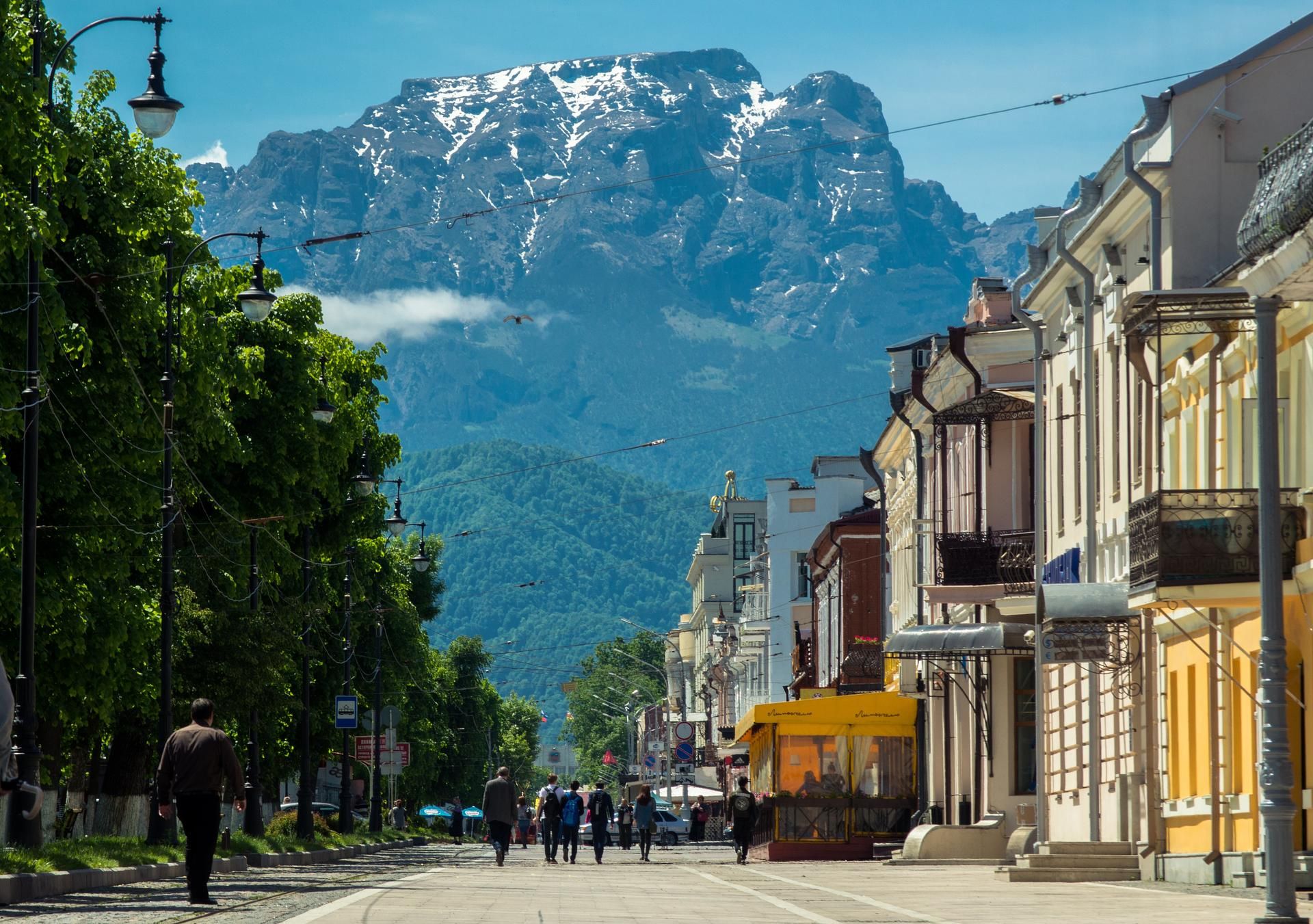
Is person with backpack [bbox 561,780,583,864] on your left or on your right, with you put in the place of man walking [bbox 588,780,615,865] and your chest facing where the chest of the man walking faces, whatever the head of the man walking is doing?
on your left

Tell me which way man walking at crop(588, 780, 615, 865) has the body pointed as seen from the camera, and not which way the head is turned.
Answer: away from the camera

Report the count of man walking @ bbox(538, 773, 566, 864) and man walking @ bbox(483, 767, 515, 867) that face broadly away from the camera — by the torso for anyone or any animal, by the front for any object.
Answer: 2

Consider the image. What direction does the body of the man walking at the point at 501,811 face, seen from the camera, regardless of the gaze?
away from the camera

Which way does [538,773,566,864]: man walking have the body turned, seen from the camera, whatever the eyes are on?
away from the camera

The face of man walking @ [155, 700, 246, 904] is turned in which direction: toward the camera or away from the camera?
away from the camera

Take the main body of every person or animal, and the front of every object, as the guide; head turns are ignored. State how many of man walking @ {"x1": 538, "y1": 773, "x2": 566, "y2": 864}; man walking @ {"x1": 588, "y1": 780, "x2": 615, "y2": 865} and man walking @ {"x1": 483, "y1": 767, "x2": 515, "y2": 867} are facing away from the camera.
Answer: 3

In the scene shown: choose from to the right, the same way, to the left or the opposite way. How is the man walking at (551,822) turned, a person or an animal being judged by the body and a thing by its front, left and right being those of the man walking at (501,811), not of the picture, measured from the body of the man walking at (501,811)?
the same way

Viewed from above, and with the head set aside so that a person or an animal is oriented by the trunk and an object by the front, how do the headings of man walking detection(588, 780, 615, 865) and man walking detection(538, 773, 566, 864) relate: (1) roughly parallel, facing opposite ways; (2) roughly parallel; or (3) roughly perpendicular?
roughly parallel
